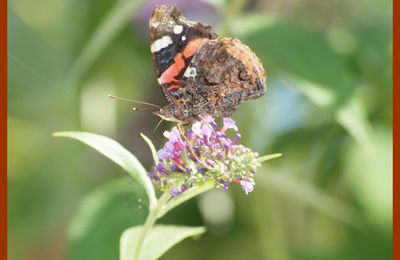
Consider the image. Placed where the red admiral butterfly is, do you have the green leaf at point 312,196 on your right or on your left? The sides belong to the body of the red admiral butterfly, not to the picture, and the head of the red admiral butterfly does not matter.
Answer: on your right

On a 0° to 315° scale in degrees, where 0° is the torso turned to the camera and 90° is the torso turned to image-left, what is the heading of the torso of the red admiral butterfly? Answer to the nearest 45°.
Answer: approximately 90°
